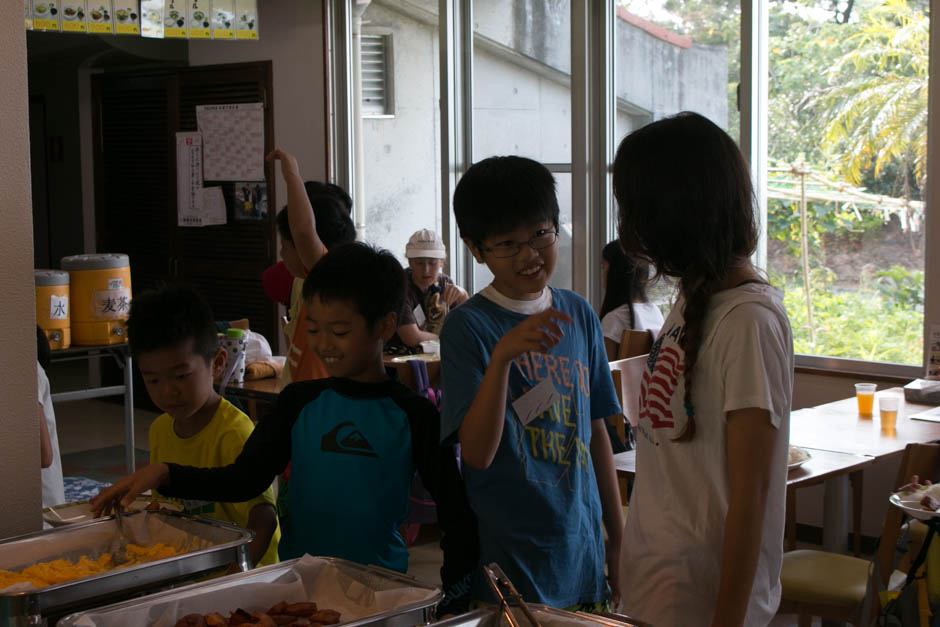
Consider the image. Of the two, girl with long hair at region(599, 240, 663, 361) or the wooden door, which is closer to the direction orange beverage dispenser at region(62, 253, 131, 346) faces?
the girl with long hair

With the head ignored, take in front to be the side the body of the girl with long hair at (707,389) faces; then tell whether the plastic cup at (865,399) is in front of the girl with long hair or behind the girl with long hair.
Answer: behind

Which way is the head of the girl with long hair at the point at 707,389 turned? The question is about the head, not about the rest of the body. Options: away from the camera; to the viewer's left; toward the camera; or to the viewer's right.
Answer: to the viewer's left

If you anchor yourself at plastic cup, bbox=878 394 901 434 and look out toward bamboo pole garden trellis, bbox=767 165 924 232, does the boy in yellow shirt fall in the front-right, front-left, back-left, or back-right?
back-left

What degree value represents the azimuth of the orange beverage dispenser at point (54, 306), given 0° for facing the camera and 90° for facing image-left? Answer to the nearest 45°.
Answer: approximately 315°

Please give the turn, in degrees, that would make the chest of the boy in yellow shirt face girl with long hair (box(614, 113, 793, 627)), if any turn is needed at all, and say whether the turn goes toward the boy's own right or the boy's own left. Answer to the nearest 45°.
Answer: approximately 90° to the boy's own left

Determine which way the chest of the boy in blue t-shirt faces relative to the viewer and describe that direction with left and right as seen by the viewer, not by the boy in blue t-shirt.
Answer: facing the viewer and to the right of the viewer
